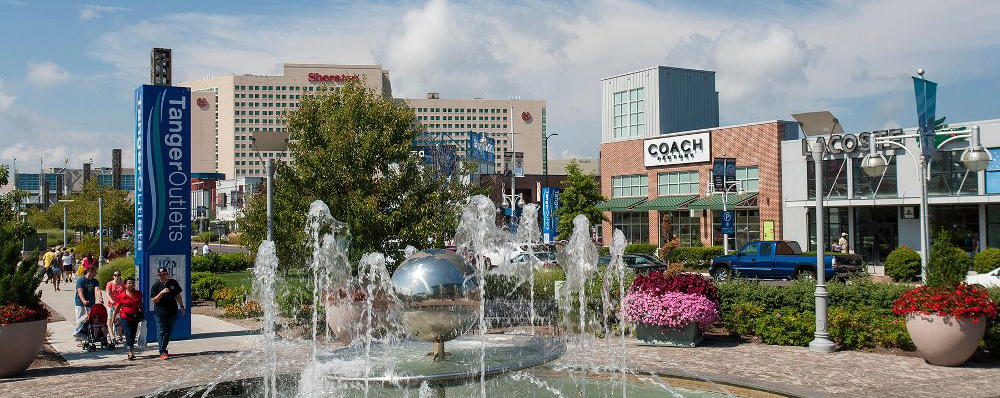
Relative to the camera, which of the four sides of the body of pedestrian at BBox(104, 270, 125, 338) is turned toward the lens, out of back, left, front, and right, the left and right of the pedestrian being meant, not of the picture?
front

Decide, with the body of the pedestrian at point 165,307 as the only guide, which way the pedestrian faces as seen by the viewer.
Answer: toward the camera

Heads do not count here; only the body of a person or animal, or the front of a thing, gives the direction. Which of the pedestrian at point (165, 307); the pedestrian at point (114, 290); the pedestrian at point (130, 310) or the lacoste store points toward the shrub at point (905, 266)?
the lacoste store

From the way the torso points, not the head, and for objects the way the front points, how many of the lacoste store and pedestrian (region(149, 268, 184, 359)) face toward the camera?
2

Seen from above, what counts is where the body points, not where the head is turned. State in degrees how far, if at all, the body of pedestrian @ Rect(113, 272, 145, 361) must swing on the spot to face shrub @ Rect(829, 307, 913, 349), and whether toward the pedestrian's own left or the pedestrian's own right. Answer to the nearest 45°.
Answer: approximately 45° to the pedestrian's own left

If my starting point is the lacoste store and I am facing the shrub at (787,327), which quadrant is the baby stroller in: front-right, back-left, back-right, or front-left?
front-right

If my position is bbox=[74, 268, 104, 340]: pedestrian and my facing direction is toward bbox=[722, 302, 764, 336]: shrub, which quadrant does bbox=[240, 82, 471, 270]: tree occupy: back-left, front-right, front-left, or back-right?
front-left

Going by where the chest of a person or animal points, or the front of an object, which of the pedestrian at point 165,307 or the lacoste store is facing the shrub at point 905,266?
the lacoste store

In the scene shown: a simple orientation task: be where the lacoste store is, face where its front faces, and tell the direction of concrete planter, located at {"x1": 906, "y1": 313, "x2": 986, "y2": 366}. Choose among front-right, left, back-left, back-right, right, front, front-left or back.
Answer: front

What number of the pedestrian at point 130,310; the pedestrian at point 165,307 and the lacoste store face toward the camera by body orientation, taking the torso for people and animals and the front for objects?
3

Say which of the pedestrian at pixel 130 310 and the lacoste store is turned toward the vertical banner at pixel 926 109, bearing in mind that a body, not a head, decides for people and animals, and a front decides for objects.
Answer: the lacoste store

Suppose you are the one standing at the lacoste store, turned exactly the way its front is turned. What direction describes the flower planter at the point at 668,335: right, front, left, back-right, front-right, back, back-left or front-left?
front

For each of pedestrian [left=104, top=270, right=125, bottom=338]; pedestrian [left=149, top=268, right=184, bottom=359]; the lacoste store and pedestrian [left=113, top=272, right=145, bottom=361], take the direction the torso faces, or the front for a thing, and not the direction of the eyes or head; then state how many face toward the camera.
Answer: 4

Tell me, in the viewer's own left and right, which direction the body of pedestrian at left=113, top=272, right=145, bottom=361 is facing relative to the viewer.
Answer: facing the viewer

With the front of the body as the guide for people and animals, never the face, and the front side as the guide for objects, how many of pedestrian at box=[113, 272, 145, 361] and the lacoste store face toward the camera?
2
